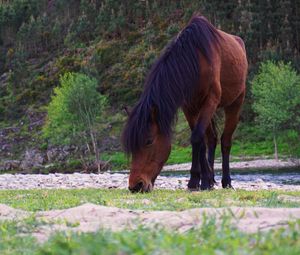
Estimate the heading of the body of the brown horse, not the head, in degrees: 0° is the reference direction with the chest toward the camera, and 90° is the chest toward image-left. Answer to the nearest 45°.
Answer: approximately 45°

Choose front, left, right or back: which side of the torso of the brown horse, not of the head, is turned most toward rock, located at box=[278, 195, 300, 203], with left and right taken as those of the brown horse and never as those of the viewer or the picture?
left
